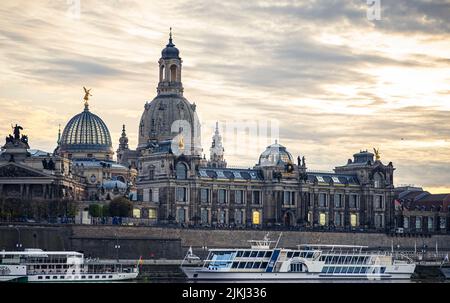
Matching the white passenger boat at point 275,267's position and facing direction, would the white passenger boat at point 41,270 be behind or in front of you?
in front

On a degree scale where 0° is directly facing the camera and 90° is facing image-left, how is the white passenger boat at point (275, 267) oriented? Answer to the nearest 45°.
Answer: approximately 90°
